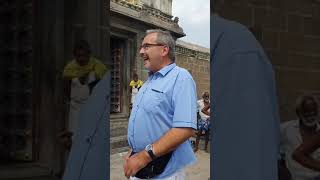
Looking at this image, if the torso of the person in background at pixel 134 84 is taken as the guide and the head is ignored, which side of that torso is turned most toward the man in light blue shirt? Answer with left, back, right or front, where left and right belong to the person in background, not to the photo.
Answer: front

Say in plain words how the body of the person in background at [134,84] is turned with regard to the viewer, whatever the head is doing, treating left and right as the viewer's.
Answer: facing the viewer
